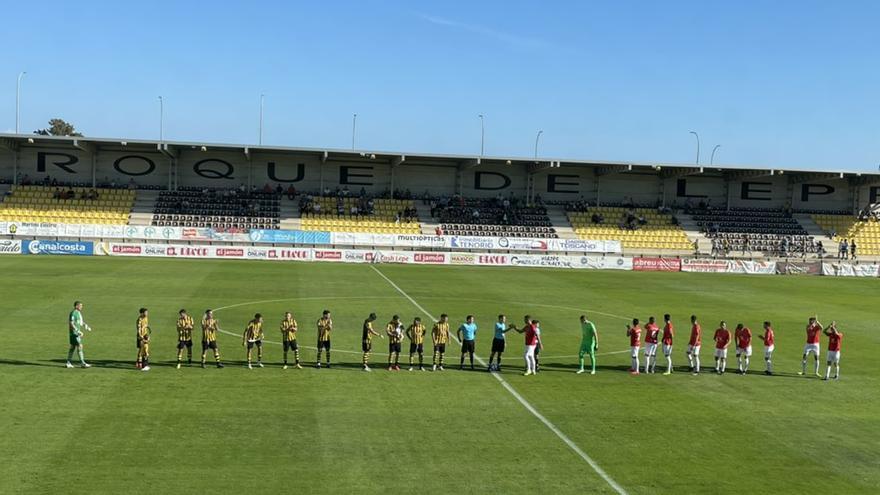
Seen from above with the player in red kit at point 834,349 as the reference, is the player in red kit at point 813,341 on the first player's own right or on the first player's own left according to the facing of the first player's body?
on the first player's own right

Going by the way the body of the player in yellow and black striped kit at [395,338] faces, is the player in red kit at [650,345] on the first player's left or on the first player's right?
on the first player's left

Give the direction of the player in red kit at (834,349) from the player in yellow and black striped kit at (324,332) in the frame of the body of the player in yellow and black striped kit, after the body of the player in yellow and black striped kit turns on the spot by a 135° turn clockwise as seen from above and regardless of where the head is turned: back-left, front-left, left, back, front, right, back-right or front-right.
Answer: back-right

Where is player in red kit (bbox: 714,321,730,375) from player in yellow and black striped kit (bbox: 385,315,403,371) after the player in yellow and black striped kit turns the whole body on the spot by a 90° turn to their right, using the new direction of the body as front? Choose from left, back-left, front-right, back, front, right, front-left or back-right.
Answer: back

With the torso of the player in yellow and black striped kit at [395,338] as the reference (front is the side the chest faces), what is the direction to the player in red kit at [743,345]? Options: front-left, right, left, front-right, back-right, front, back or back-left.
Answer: left

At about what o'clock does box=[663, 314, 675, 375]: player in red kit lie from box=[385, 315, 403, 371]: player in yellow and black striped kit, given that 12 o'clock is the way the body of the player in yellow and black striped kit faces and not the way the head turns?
The player in red kit is roughly at 9 o'clock from the player in yellow and black striped kit.

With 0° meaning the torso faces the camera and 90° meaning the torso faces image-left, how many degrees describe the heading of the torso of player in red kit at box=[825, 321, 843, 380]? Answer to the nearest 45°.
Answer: approximately 45°

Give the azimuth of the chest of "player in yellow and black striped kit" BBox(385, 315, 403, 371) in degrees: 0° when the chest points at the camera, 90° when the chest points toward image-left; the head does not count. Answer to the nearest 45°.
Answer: approximately 0°

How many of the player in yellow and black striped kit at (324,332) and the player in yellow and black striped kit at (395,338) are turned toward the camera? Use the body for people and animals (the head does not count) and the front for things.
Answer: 2

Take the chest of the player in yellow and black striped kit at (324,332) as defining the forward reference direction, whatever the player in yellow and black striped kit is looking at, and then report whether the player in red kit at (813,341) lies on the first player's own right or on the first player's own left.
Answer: on the first player's own left

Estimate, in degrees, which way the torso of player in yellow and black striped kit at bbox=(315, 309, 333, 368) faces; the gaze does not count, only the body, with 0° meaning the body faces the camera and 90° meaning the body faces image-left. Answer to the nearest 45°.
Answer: approximately 0°

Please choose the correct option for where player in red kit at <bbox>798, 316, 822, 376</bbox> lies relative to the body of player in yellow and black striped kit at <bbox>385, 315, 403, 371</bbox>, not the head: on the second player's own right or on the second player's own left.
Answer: on the second player's own left
